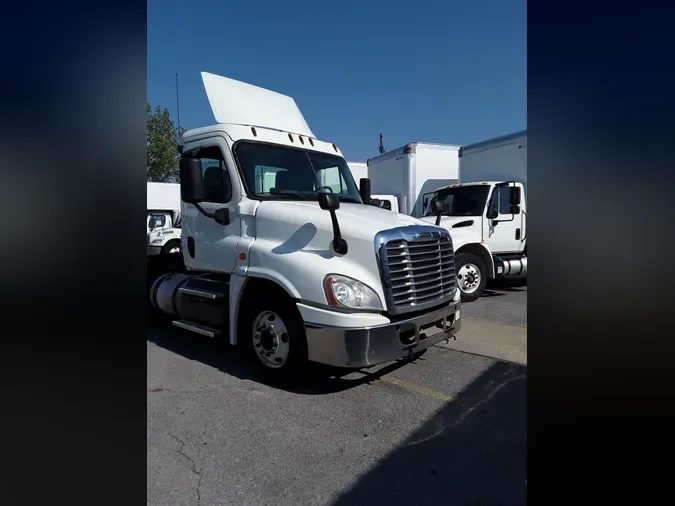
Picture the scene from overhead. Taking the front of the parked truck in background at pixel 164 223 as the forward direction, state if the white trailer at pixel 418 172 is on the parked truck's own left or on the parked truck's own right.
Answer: on the parked truck's own left

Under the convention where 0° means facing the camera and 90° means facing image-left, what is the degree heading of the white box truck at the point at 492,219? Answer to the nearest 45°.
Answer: approximately 45°

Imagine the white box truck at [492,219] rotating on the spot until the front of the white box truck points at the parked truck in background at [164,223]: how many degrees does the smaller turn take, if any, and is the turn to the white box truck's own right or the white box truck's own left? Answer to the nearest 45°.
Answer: approximately 45° to the white box truck's own right

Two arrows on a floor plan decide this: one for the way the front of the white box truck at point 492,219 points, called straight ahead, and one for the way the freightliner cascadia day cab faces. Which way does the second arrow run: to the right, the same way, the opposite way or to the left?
to the left

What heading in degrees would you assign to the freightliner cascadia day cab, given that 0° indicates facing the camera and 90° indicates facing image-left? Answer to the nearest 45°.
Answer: approximately 315°

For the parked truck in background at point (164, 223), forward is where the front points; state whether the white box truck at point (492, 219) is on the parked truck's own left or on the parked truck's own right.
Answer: on the parked truck's own left

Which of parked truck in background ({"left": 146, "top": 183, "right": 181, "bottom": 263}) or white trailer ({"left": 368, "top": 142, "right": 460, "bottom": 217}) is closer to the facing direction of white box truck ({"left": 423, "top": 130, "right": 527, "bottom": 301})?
the parked truck in background

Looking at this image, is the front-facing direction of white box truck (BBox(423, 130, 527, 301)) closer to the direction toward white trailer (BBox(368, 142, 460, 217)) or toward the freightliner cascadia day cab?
the freightliner cascadia day cab

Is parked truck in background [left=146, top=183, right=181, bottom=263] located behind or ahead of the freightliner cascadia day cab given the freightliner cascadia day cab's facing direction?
behind

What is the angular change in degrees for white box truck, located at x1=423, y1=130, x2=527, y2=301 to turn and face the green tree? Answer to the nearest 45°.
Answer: approximately 90° to its right

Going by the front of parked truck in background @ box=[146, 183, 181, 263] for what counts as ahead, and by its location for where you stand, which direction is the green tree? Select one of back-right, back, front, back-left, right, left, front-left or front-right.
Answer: back-right

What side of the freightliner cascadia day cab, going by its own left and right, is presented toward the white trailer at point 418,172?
left
